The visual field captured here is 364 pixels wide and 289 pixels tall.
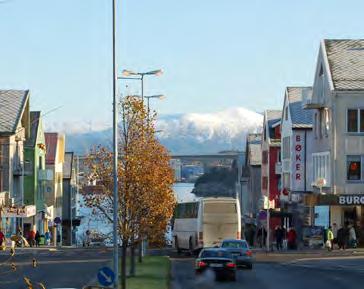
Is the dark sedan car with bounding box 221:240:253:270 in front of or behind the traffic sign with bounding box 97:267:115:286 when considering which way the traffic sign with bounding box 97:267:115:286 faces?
behind

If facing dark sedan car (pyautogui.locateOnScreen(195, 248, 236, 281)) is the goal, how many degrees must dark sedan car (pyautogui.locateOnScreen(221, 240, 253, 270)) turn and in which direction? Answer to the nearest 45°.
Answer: approximately 180°

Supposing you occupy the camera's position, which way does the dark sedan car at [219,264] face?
facing away from the viewer

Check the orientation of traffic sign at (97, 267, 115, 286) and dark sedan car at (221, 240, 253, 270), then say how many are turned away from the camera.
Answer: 1

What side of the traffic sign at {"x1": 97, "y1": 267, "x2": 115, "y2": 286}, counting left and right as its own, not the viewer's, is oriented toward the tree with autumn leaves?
back

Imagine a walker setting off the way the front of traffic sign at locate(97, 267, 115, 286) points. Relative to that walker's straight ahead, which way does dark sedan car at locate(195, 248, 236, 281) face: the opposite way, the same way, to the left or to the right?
the opposite way

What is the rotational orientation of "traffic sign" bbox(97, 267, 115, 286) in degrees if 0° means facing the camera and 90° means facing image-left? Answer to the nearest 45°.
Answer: approximately 0°

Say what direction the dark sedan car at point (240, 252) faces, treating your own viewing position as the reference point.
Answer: facing away from the viewer

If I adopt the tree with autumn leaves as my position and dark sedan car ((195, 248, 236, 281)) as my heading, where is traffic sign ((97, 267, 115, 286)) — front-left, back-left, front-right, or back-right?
back-right

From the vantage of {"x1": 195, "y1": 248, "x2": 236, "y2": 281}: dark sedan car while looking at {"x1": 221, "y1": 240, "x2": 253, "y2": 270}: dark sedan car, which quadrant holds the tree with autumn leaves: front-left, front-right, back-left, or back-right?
back-left

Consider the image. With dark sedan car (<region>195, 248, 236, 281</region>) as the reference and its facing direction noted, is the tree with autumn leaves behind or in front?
behind
